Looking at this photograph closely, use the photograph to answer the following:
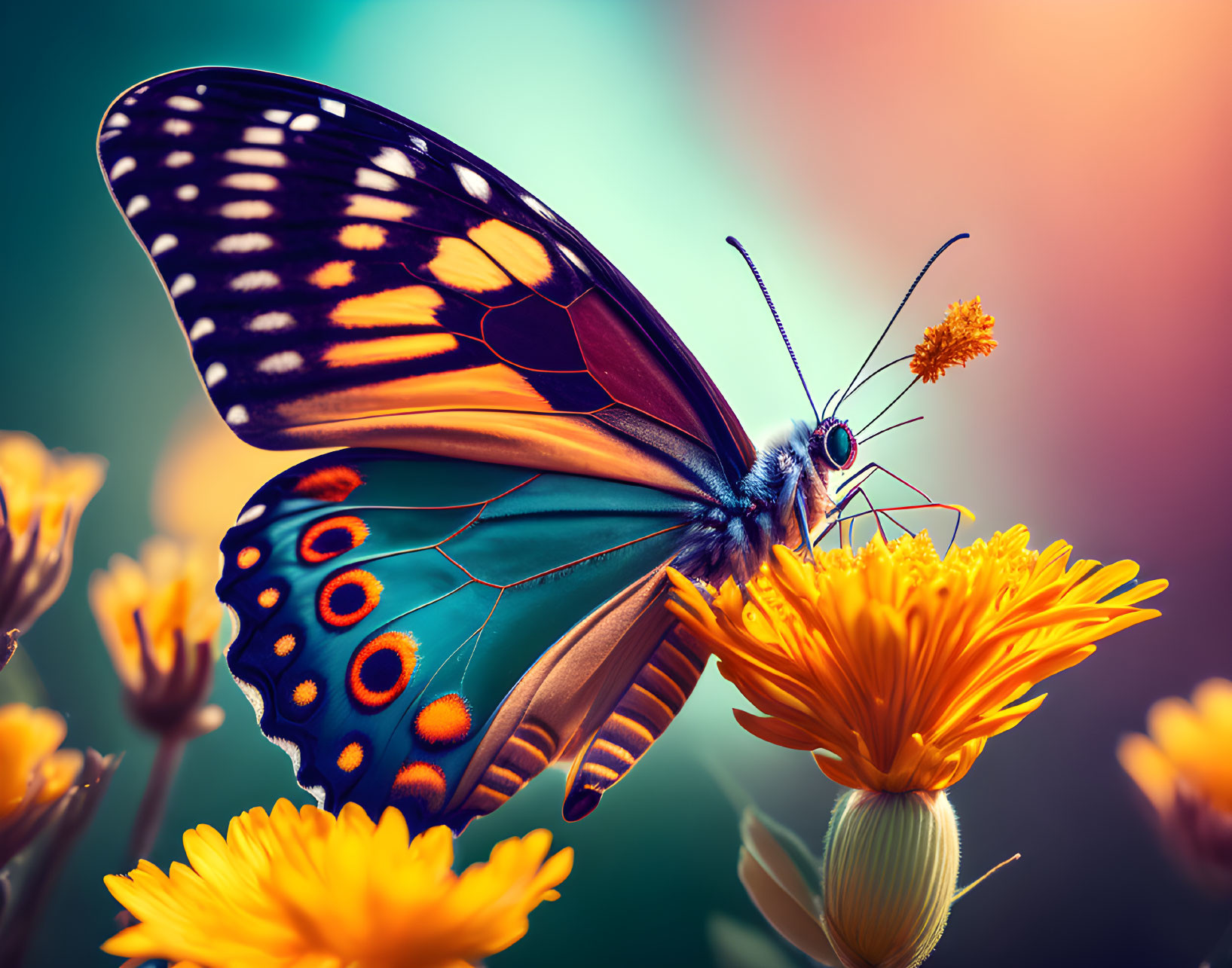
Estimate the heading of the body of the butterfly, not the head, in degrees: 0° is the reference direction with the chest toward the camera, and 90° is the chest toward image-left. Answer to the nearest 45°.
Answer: approximately 270°
